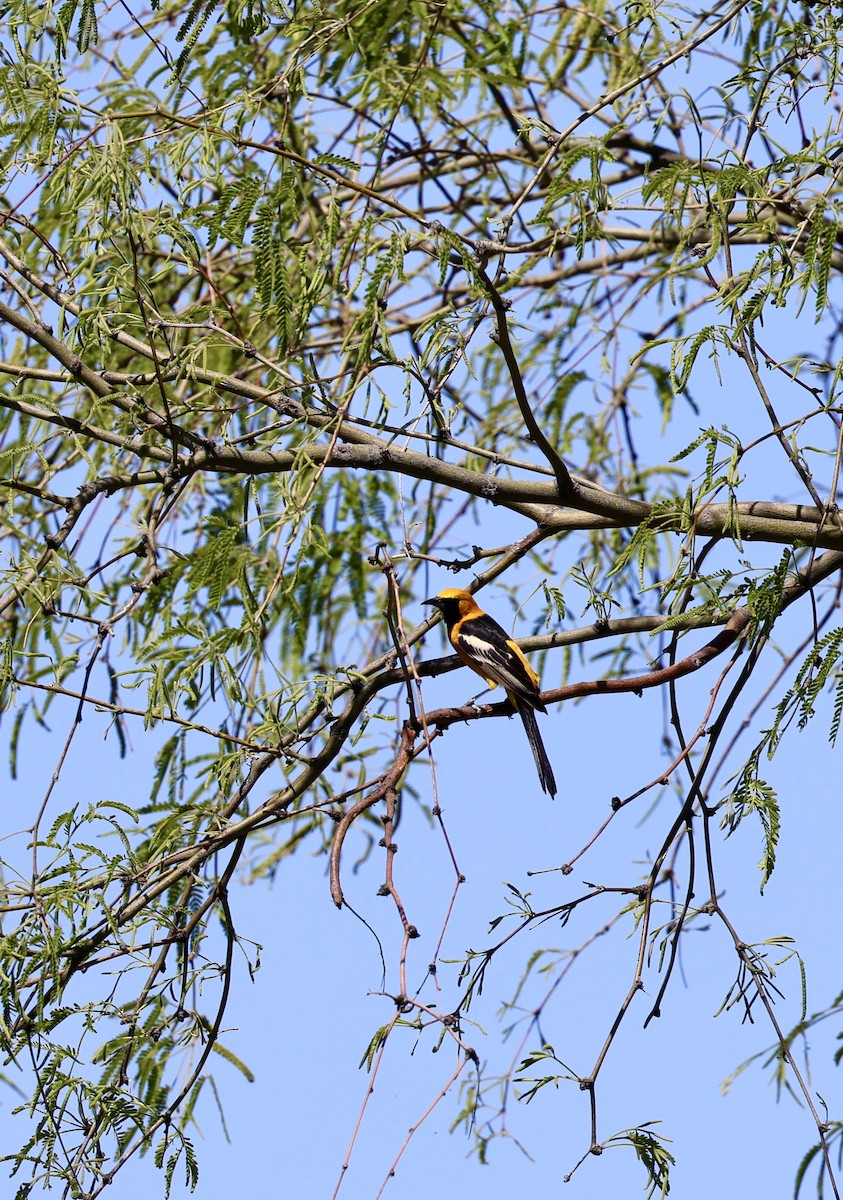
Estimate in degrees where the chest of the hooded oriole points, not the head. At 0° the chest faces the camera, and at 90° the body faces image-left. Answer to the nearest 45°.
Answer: approximately 90°
